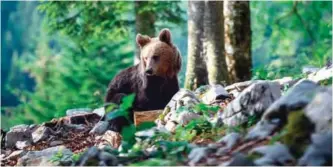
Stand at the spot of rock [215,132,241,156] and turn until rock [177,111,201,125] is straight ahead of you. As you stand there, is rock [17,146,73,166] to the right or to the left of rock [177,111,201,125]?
left

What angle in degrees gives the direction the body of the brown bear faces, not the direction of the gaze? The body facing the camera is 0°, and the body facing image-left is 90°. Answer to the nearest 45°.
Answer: approximately 315°

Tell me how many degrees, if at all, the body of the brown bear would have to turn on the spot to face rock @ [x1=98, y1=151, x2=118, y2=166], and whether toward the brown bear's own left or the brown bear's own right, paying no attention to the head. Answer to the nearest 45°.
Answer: approximately 45° to the brown bear's own right

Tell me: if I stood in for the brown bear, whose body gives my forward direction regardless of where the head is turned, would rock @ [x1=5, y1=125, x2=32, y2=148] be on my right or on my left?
on my right

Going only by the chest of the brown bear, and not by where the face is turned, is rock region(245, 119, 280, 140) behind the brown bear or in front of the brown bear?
in front

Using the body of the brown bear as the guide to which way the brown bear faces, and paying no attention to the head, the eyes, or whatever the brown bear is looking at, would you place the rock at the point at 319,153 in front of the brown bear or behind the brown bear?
in front

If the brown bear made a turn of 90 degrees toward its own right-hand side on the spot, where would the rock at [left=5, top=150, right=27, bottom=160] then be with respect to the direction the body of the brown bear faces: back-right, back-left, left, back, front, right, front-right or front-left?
front

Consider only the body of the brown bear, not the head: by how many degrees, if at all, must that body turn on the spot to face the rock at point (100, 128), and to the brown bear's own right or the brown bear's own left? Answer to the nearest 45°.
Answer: approximately 90° to the brown bear's own right

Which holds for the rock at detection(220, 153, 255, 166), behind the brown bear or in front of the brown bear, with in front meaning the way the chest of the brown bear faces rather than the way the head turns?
in front

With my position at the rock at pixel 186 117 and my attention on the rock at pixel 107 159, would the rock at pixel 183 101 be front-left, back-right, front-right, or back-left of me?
back-right

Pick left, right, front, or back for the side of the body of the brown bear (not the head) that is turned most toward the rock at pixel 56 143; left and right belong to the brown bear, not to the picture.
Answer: right
